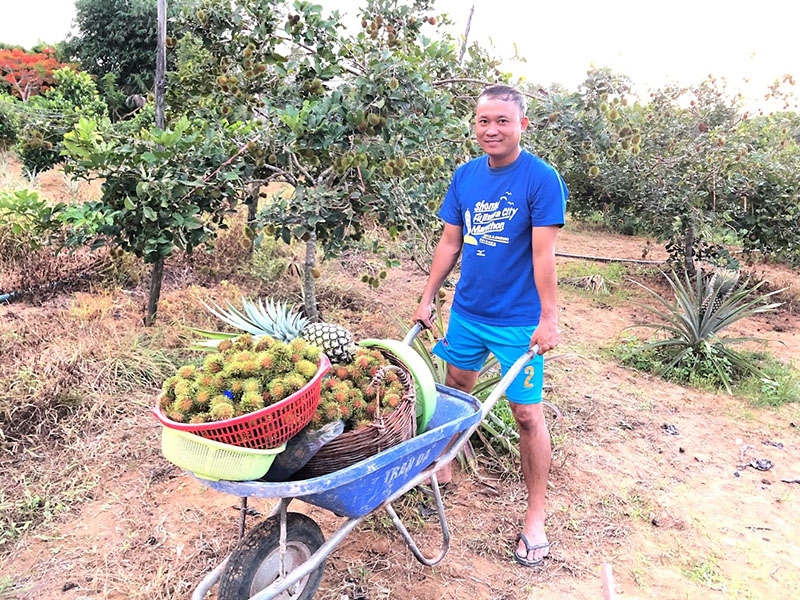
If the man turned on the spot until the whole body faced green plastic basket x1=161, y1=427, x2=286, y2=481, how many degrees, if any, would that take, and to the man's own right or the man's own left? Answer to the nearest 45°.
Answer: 0° — they already face it

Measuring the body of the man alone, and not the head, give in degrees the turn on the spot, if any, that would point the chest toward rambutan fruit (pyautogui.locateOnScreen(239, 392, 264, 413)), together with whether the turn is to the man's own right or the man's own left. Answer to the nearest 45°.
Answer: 0° — they already face it

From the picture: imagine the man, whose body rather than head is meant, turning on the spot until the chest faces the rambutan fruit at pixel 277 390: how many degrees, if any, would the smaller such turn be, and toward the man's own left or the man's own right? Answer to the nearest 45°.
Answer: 0° — they already face it

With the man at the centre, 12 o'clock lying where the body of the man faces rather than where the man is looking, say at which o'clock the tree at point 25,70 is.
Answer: The tree is roughly at 3 o'clock from the man.

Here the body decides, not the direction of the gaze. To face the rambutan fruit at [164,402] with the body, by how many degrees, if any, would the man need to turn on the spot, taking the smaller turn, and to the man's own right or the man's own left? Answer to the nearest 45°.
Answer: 0° — they already face it

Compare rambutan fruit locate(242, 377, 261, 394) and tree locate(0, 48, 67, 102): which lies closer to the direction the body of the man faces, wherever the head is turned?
the rambutan fruit

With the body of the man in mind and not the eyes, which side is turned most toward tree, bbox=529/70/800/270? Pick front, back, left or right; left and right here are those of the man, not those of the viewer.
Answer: back

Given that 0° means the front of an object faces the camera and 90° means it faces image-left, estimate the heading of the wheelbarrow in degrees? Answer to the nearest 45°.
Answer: approximately 45°
